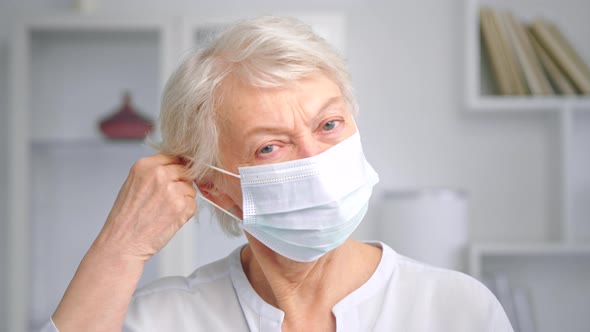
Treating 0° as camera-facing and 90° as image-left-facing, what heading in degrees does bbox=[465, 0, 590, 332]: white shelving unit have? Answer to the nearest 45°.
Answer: approximately 0°

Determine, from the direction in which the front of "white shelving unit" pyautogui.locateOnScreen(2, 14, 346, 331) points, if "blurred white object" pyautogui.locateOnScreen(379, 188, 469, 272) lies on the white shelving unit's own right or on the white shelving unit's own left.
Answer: on the white shelving unit's own left

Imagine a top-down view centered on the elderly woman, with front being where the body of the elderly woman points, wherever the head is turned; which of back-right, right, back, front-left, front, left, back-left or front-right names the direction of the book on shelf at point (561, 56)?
back-left

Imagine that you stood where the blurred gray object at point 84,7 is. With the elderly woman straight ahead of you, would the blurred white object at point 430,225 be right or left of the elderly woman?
left

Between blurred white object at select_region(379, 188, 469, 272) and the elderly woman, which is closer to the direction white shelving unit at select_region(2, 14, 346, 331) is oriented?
the elderly woman

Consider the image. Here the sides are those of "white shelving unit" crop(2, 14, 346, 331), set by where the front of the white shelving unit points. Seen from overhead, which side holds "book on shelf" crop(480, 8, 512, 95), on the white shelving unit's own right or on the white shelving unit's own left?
on the white shelving unit's own left

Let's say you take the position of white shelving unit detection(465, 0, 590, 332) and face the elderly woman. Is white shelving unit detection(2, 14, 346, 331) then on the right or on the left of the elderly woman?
right

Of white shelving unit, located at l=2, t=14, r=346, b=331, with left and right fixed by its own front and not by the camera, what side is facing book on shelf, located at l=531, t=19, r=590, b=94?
left

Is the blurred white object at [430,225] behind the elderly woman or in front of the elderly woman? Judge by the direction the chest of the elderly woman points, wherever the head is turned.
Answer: behind
